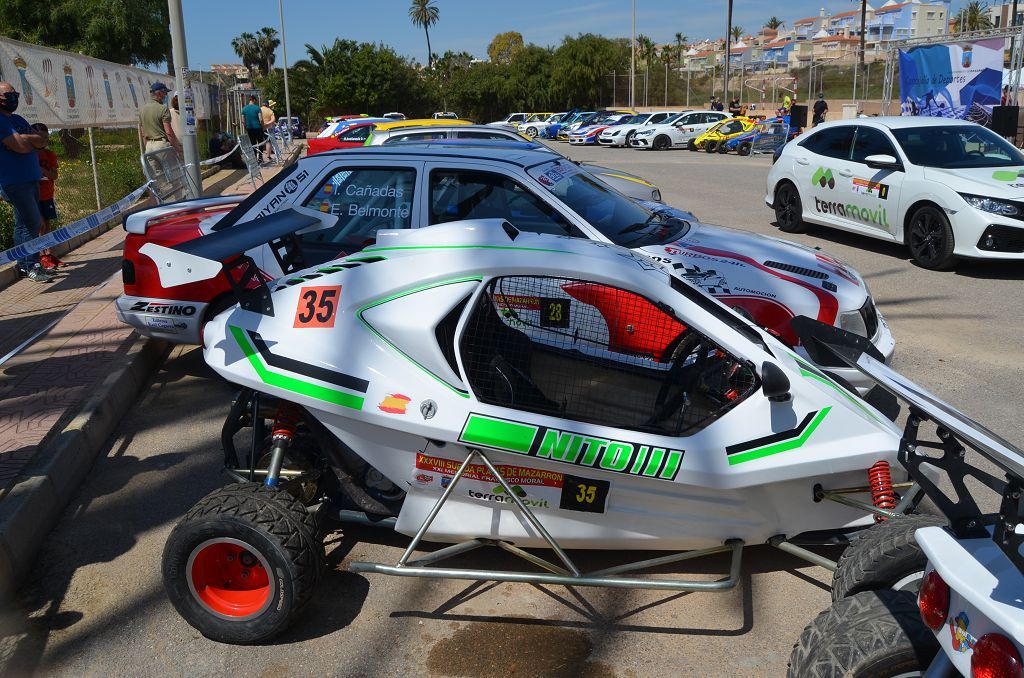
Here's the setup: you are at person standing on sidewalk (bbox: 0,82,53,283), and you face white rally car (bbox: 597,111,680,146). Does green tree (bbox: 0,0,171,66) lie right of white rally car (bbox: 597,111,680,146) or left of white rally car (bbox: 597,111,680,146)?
left

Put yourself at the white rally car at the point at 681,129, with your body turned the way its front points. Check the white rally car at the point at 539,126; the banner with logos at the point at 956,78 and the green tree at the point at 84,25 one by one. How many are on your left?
1

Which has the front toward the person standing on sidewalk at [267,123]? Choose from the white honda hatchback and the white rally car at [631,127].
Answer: the white rally car

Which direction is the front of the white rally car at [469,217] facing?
to the viewer's right

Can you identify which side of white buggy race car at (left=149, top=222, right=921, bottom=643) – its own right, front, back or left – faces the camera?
right

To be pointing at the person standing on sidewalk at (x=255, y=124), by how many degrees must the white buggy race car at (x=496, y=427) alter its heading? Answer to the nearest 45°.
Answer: approximately 90° to its left

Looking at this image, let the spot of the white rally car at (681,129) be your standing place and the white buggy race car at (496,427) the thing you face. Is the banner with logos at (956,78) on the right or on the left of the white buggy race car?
left

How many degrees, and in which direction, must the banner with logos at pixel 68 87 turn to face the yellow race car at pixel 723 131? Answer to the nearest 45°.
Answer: approximately 90° to its left

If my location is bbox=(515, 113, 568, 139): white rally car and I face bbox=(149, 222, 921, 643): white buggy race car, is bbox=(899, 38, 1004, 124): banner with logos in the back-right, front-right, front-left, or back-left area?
front-left

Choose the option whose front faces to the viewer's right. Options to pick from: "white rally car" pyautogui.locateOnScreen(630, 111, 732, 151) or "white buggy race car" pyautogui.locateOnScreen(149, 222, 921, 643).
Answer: the white buggy race car
